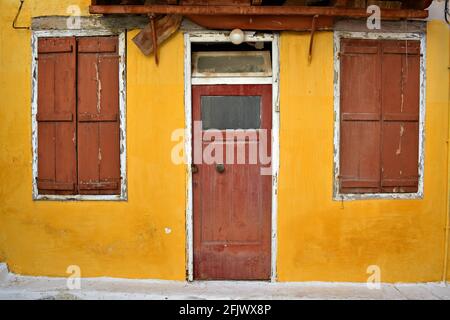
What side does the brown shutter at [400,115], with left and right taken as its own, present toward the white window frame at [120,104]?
right

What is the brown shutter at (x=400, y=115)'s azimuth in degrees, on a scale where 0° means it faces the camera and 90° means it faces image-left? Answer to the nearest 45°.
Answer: approximately 0°

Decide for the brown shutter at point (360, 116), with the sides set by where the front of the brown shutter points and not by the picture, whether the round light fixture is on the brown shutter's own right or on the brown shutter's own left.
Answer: on the brown shutter's own right

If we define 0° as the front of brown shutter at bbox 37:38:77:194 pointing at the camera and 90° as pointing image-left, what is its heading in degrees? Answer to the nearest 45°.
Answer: approximately 0°
